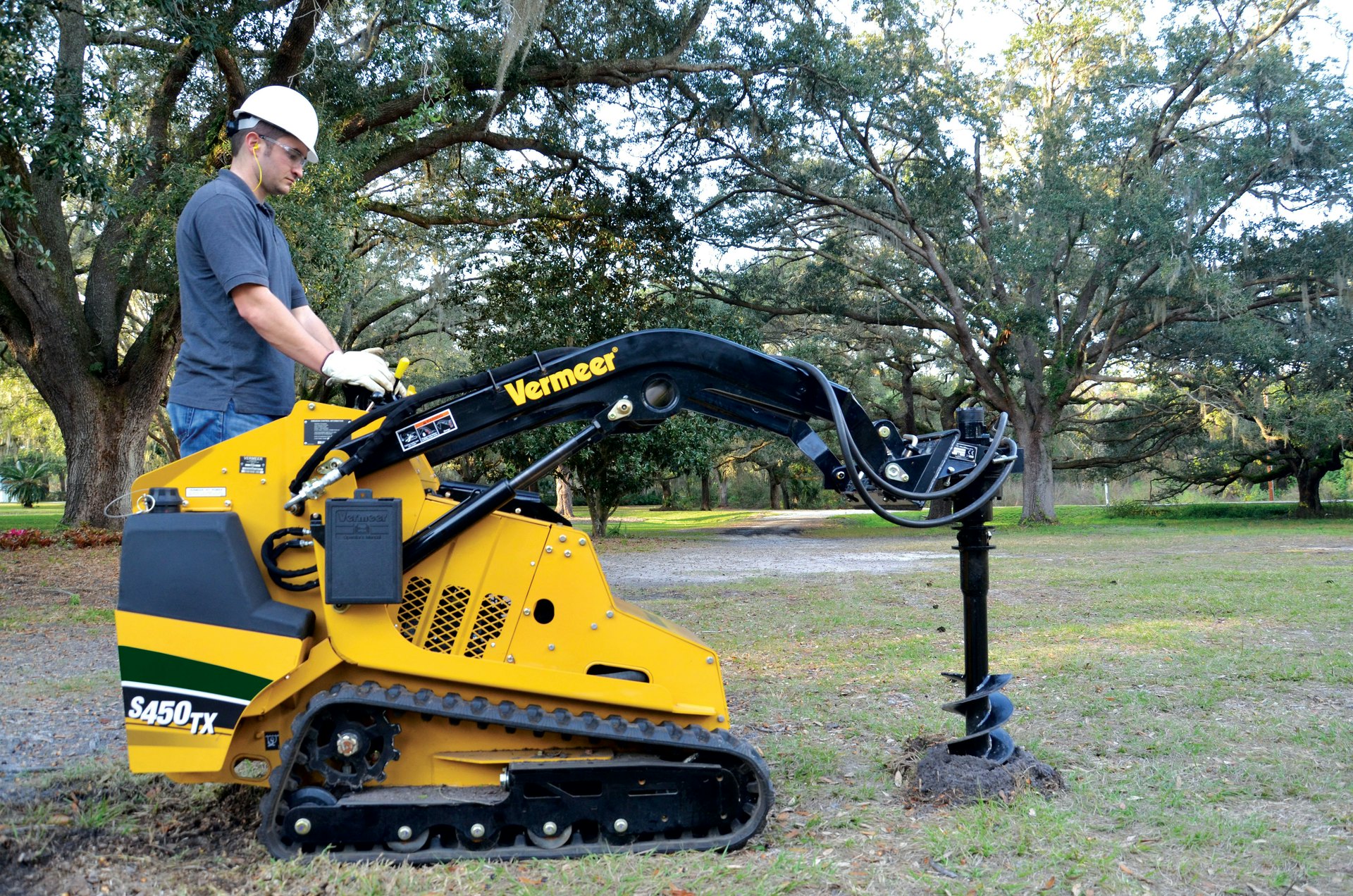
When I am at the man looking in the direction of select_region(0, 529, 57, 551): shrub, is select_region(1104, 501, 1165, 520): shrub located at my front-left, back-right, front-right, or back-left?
front-right

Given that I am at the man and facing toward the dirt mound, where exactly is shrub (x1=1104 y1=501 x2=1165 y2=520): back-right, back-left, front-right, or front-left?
front-left

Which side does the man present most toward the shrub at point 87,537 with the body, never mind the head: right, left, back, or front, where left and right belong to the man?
left

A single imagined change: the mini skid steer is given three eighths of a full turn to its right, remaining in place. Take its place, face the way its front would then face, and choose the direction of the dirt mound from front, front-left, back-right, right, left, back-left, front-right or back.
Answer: back-left

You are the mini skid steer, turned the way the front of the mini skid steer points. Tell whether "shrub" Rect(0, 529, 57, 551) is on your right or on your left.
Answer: on your left

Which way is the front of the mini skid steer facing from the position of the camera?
facing to the right of the viewer

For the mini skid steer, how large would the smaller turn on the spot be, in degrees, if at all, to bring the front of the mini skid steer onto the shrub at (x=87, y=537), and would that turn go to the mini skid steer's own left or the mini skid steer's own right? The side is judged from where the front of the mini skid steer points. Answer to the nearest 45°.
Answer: approximately 135° to the mini skid steer's own left

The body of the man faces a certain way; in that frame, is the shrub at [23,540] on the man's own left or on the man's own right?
on the man's own left

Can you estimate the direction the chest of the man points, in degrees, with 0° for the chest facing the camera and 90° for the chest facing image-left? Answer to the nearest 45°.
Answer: approximately 270°

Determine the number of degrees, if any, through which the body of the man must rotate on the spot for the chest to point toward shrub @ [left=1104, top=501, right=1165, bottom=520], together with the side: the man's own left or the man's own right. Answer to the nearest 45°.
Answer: approximately 45° to the man's own left

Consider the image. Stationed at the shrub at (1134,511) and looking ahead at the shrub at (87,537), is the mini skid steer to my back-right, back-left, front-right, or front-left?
front-left

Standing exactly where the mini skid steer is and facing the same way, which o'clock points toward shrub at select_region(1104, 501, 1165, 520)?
The shrub is roughly at 10 o'clock from the mini skid steer.
